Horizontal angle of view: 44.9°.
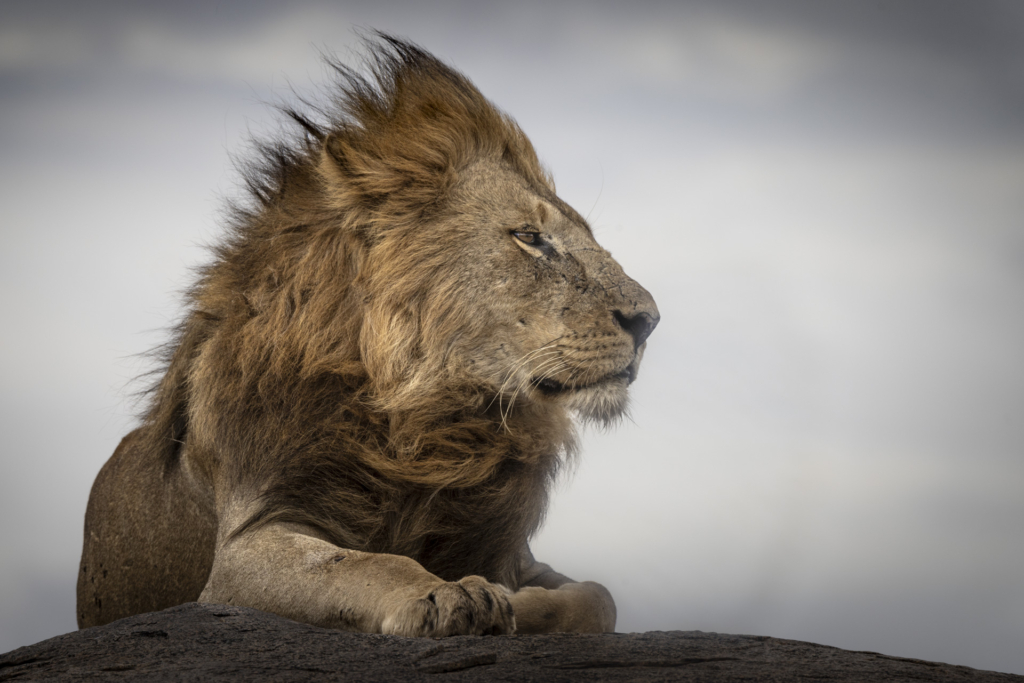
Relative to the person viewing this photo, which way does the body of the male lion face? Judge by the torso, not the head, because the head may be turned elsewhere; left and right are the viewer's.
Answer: facing the viewer and to the right of the viewer
